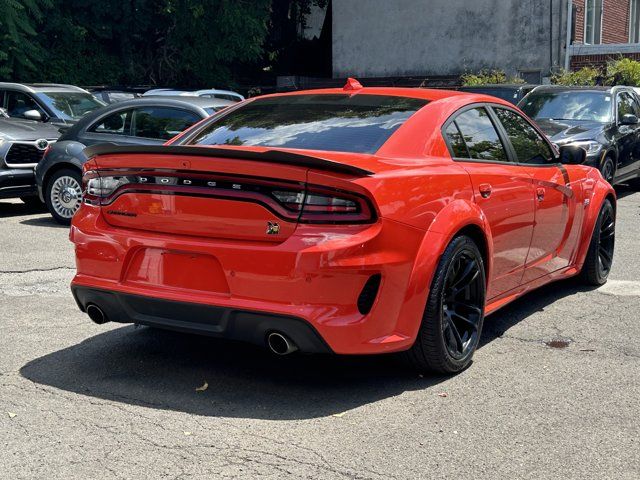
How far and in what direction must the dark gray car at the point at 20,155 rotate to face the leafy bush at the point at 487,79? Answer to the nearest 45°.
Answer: approximately 90° to its left

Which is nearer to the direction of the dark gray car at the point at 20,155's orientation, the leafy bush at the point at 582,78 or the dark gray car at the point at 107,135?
the dark gray car

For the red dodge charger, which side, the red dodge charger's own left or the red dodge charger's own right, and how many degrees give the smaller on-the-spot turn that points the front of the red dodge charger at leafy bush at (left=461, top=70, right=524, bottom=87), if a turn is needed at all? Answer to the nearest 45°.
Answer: approximately 45° to the red dodge charger's own left

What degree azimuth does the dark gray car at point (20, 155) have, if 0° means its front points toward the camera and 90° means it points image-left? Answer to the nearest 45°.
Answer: approximately 315°

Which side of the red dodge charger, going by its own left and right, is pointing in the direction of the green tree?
left

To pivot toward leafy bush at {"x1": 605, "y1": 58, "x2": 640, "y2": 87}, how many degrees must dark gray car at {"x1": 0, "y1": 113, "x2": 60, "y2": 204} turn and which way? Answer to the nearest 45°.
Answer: approximately 90° to its left
